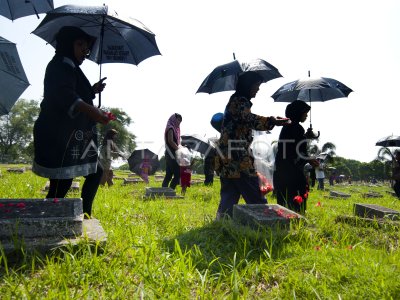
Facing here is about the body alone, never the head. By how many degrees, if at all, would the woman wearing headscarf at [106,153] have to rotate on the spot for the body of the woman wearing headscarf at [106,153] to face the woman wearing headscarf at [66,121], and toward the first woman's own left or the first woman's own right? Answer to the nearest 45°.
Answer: approximately 90° to the first woman's own right

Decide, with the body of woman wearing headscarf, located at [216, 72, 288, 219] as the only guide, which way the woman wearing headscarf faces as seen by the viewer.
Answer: to the viewer's right

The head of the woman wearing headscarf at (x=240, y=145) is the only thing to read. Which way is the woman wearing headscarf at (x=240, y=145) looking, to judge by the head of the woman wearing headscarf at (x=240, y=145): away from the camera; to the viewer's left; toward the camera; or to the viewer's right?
to the viewer's right

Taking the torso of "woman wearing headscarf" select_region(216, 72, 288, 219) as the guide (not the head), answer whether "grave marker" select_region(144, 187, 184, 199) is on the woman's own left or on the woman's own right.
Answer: on the woman's own left

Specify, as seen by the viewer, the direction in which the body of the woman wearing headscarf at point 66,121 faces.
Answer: to the viewer's right

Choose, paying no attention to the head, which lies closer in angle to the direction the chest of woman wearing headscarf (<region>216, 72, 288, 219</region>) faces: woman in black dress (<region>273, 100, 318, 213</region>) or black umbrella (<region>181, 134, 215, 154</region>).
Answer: the woman in black dress
